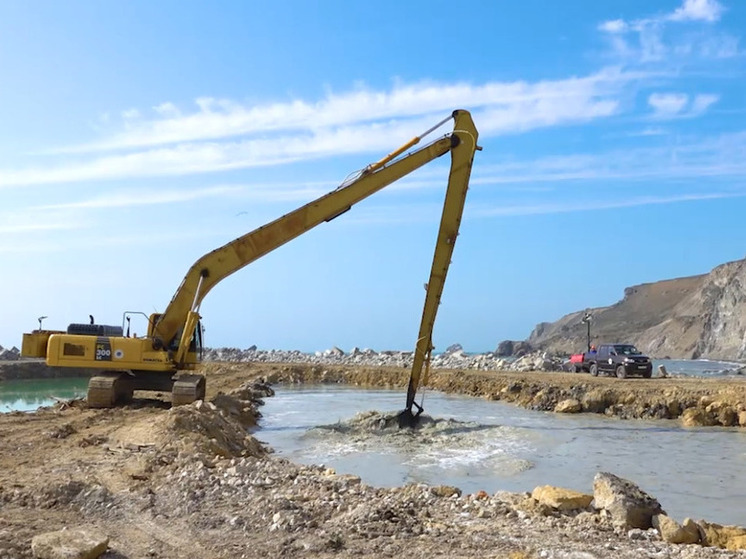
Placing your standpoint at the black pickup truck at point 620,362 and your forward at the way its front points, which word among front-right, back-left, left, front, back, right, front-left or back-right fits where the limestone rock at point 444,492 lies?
front-right

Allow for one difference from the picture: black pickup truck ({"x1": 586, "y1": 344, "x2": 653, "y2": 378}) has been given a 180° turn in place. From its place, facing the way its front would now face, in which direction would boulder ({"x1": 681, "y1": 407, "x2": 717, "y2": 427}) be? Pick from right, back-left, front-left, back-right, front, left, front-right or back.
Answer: back-left

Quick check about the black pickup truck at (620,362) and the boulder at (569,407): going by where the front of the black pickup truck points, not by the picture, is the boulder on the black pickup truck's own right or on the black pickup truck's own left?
on the black pickup truck's own right

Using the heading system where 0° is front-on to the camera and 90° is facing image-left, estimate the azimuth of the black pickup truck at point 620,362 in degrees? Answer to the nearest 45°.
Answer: approximately 315°

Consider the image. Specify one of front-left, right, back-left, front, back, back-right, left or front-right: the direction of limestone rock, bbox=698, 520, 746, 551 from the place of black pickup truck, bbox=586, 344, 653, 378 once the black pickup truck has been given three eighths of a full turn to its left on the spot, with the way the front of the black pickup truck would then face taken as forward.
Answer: back

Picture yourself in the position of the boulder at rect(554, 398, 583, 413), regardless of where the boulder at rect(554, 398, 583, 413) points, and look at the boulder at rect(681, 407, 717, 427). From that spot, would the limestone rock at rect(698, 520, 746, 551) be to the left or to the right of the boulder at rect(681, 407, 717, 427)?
right

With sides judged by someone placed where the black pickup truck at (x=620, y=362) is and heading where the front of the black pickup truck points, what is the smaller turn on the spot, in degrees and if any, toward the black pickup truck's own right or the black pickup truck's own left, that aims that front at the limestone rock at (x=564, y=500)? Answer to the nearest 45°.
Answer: approximately 45° to the black pickup truck's own right

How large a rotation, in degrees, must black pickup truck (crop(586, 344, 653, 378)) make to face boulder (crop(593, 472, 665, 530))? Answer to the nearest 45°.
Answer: approximately 45° to its right
